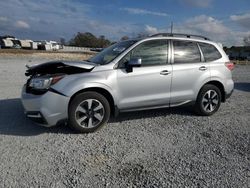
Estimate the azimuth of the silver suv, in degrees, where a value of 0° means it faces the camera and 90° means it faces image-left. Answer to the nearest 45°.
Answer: approximately 45°
